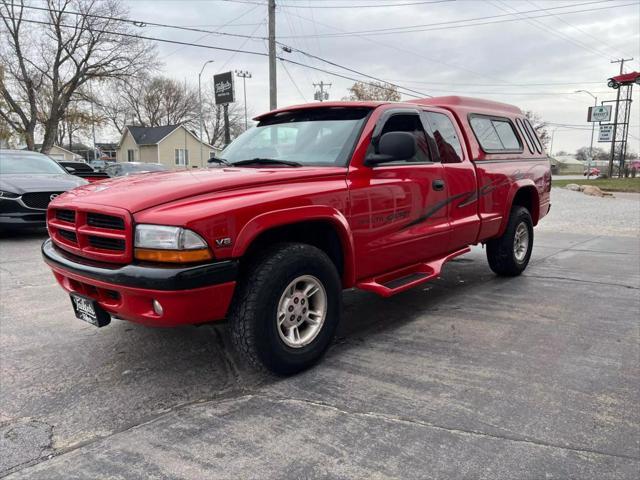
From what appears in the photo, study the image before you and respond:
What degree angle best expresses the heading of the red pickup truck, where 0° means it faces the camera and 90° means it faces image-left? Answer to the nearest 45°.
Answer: approximately 45°

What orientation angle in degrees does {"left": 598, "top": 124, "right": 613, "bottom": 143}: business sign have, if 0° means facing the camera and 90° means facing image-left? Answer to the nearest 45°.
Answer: approximately 0°

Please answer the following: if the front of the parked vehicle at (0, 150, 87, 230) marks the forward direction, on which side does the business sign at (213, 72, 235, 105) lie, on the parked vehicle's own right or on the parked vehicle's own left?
on the parked vehicle's own left
